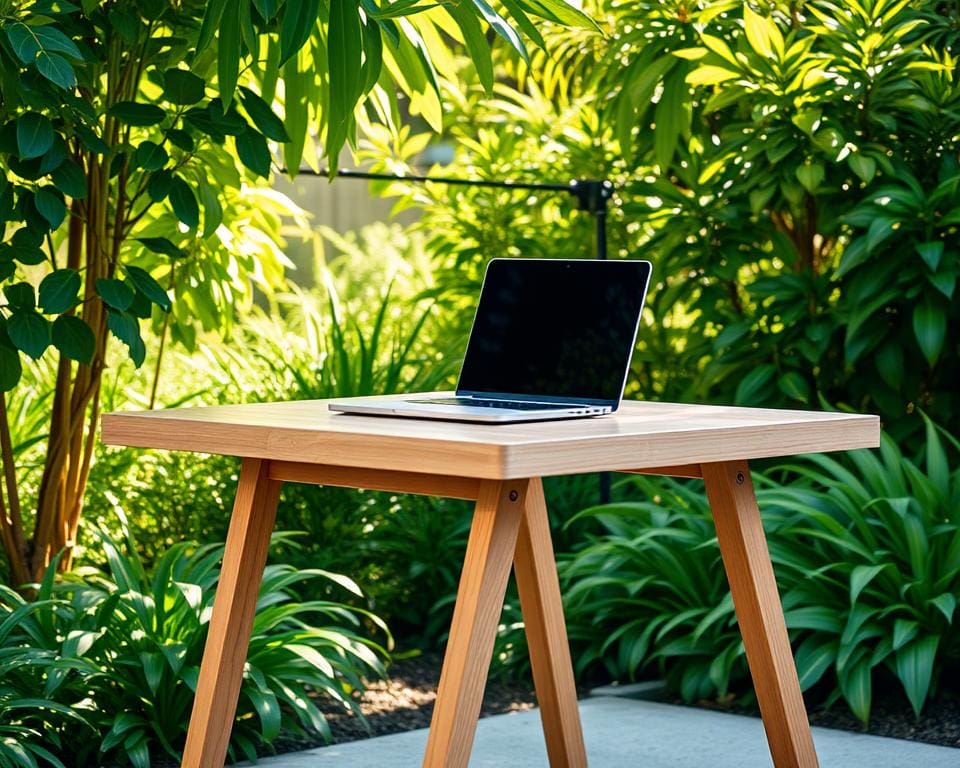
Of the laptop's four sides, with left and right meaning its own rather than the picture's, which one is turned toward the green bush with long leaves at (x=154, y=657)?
right
